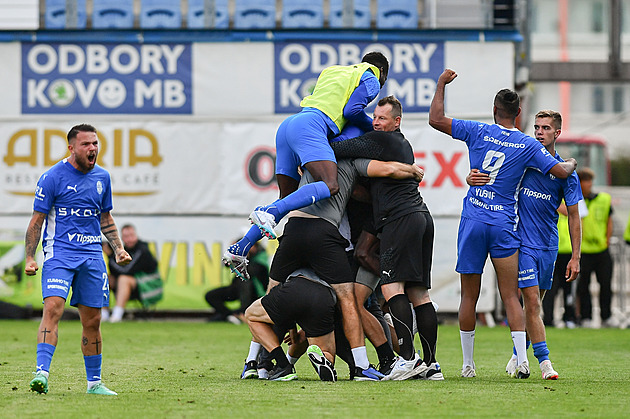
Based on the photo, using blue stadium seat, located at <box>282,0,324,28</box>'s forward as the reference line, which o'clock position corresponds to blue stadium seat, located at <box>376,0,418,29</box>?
blue stadium seat, located at <box>376,0,418,29</box> is roughly at 9 o'clock from blue stadium seat, located at <box>282,0,324,28</box>.

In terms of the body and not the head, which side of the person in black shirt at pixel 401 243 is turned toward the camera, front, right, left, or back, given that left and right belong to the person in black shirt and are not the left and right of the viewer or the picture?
left

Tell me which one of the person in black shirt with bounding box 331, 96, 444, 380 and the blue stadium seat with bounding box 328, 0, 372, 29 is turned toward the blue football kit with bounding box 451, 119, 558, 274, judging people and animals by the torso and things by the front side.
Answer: the blue stadium seat

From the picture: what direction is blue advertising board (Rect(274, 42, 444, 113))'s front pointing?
toward the camera

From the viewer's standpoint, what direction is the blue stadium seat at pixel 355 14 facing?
toward the camera

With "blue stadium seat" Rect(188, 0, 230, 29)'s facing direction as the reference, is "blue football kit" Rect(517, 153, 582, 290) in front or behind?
in front

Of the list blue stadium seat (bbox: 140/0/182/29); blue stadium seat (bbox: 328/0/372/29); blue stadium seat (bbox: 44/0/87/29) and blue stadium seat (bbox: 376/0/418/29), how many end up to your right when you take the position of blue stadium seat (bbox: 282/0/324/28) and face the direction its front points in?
2

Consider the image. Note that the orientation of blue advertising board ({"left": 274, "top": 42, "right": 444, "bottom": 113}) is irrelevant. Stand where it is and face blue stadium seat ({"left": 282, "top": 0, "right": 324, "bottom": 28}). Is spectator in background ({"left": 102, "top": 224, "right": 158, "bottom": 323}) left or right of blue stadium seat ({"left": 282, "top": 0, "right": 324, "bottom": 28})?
left

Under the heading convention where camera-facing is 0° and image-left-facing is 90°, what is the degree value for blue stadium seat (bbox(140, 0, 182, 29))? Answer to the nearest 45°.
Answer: approximately 0°

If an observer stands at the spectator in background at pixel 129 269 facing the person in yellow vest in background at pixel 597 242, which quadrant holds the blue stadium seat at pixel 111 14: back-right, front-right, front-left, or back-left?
back-left

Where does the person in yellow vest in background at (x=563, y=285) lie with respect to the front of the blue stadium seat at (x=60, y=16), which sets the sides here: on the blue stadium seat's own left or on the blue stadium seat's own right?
on the blue stadium seat's own left

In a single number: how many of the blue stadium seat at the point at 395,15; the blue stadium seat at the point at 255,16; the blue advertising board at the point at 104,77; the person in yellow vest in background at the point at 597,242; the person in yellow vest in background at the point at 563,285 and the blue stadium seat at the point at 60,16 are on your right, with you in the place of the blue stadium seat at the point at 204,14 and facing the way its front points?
2

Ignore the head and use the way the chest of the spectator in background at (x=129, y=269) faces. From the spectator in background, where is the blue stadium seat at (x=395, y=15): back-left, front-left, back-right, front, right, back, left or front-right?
back-left
